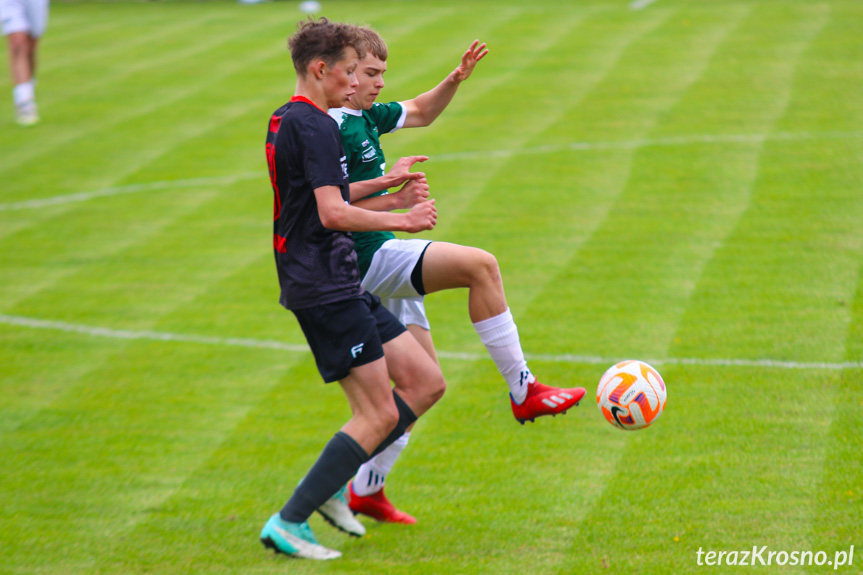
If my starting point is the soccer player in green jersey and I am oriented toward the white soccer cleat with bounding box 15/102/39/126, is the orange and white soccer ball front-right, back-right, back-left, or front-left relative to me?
back-right

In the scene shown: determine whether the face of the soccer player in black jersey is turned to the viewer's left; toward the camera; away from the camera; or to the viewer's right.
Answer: to the viewer's right

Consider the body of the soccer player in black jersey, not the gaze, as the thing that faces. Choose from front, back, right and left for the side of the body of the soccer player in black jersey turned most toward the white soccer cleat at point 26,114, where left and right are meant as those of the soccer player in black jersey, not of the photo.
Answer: left

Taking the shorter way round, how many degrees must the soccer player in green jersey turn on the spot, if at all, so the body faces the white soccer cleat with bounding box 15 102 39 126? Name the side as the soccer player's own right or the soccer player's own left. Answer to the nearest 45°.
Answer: approximately 180°

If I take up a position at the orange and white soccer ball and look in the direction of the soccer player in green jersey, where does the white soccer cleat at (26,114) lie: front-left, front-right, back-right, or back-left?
front-right

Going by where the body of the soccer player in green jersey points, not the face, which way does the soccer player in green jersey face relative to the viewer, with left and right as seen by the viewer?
facing the viewer and to the right of the viewer

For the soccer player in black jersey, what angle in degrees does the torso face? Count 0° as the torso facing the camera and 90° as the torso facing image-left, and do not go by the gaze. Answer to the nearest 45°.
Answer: approximately 270°

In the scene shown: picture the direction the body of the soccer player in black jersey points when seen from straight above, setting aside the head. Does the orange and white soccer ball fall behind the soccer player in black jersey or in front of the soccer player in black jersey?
in front

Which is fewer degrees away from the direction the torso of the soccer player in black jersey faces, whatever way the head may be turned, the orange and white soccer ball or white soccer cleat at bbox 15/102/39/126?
the orange and white soccer ball

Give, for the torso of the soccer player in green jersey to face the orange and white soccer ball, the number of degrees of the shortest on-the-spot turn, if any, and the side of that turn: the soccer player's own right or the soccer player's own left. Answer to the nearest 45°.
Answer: approximately 45° to the soccer player's own left

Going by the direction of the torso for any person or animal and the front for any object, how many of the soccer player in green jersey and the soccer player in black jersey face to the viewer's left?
0
